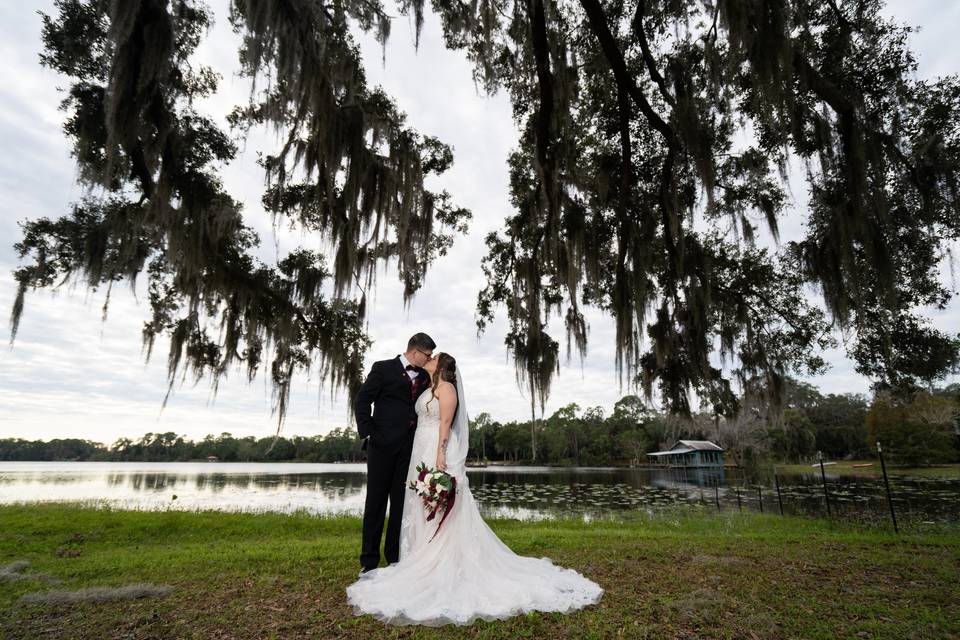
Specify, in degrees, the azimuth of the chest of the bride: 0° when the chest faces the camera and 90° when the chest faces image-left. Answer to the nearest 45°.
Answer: approximately 90°

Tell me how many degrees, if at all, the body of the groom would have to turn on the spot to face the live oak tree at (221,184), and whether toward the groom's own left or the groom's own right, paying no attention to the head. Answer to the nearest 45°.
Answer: approximately 180°

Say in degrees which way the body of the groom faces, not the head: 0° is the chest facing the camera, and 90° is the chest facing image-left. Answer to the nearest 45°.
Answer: approximately 315°

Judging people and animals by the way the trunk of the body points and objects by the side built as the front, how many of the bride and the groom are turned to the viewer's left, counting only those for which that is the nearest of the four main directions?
1

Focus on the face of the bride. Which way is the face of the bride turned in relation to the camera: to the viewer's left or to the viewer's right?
to the viewer's left

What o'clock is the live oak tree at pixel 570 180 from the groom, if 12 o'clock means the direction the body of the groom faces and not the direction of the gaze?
The live oak tree is roughly at 9 o'clock from the groom.

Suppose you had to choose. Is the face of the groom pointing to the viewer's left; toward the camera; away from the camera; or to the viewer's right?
to the viewer's right
